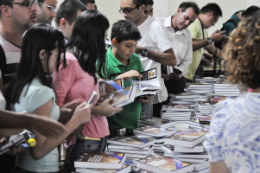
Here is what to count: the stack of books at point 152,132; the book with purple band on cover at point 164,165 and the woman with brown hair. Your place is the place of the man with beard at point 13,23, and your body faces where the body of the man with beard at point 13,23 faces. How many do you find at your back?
0

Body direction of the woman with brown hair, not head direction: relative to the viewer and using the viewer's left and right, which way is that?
facing away from the viewer

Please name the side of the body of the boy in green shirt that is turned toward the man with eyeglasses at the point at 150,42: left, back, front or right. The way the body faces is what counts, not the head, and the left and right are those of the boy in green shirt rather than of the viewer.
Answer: left

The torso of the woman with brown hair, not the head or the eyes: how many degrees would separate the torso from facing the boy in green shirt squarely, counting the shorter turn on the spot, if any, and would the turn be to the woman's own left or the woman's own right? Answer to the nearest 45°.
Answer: approximately 45° to the woman's own left

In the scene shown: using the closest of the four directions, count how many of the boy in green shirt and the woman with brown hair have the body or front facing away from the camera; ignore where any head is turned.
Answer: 1

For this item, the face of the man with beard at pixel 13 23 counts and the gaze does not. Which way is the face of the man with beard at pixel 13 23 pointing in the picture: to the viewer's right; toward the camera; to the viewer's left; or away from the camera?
to the viewer's right

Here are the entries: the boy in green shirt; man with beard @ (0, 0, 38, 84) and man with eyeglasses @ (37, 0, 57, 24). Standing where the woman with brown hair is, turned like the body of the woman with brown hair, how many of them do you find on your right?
0

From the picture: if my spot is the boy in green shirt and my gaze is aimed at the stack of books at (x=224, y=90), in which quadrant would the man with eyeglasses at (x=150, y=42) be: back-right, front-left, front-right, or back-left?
front-left

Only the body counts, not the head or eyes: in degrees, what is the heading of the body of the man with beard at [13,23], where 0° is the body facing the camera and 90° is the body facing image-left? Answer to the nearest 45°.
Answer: approximately 315°

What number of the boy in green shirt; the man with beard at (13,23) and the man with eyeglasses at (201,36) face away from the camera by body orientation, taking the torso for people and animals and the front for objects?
0

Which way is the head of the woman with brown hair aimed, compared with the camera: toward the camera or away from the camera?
away from the camera

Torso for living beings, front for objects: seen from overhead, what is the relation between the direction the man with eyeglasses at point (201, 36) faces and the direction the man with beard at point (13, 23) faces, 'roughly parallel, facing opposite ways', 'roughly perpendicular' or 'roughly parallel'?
roughly parallel
